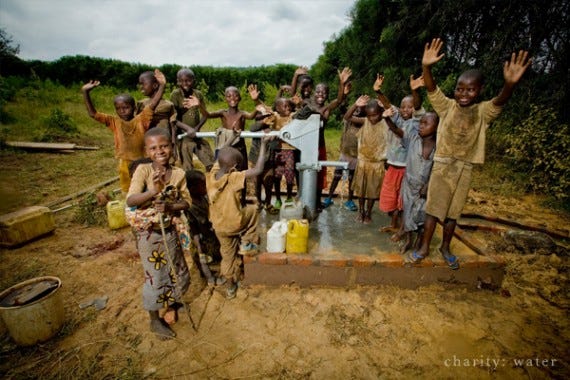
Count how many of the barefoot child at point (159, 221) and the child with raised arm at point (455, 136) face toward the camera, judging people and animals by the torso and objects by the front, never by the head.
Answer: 2

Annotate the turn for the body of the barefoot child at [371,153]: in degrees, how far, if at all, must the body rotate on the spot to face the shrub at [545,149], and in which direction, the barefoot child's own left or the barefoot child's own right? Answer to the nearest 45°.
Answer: approximately 135° to the barefoot child's own left

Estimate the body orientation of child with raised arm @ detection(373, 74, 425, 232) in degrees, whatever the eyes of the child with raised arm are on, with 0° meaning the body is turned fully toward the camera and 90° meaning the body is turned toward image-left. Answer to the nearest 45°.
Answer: approximately 45°

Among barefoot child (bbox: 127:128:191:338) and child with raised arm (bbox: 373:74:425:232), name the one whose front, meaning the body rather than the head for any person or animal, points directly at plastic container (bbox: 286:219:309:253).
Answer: the child with raised arm

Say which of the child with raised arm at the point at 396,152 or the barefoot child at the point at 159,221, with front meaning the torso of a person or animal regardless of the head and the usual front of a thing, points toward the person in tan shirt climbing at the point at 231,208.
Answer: the child with raised arm

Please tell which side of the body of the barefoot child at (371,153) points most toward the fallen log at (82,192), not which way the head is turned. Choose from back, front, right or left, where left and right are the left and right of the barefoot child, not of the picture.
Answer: right

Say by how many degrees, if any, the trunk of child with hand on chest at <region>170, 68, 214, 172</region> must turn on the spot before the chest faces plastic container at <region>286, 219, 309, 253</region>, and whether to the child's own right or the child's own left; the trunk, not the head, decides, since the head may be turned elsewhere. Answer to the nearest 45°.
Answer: approximately 45° to the child's own left

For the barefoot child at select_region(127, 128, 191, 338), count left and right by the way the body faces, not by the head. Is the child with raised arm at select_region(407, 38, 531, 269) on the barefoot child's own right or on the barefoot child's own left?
on the barefoot child's own left

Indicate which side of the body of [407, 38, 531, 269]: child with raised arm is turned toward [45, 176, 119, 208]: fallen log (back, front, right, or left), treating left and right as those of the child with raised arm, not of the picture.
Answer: right

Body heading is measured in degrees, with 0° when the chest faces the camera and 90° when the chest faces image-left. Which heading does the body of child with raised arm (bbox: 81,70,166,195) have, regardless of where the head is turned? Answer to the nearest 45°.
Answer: approximately 0°
